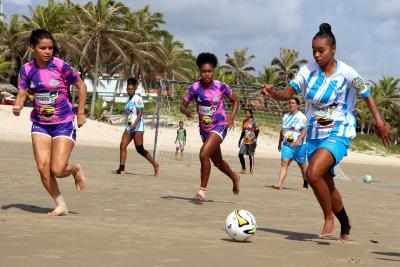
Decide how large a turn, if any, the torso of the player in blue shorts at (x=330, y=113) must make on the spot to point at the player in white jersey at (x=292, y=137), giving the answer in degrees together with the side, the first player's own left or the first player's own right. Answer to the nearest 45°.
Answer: approximately 135° to the first player's own right

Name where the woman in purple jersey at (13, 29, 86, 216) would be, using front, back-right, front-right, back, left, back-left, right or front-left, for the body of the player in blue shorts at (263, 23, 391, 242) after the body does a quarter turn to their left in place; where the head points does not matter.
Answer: back-right

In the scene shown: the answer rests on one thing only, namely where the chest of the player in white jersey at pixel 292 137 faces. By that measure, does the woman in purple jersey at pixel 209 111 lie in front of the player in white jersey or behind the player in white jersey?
in front

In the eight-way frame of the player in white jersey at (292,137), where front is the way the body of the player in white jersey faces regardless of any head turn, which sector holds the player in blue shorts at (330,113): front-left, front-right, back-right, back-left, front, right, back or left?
front-left

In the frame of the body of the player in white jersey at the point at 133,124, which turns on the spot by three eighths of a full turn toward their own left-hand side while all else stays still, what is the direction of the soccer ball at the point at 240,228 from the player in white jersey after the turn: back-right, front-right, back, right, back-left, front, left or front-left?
right

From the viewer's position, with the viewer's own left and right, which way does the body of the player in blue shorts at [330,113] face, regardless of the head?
facing the viewer and to the left of the viewer

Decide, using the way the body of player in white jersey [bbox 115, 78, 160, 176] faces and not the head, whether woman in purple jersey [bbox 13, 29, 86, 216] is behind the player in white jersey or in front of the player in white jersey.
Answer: in front

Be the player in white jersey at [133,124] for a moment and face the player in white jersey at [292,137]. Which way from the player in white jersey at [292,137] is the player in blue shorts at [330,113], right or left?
right

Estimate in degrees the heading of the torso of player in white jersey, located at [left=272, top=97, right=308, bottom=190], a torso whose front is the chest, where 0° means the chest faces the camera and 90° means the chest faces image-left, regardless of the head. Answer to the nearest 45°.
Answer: approximately 45°

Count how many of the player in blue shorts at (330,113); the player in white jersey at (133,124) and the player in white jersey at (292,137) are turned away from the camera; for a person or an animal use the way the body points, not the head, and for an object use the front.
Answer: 0
